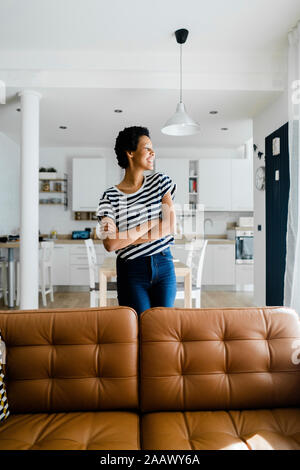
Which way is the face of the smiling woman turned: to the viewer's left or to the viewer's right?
to the viewer's right

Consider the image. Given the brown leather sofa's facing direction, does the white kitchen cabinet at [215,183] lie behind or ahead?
behind

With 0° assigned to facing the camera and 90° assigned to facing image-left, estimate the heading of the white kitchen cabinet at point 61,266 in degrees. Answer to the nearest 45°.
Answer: approximately 0°

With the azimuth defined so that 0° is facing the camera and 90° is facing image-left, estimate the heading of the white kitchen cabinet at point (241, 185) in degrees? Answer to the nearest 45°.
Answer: approximately 0°

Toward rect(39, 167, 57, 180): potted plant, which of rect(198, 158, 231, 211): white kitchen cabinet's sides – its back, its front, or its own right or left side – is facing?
right
